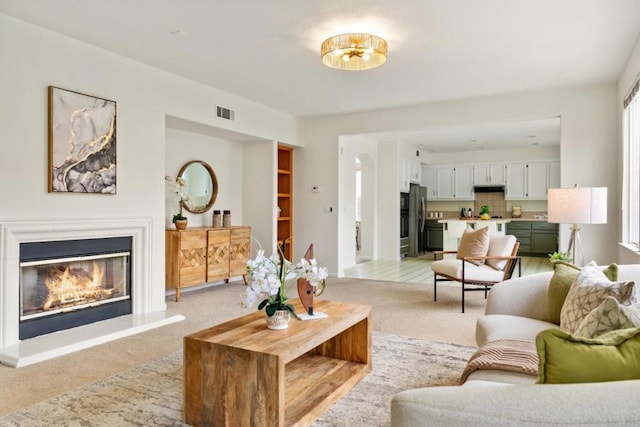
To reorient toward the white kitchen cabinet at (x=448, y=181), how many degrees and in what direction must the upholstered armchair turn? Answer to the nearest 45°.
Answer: approximately 135° to its right

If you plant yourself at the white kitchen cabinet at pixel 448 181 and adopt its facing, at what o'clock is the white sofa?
The white sofa is roughly at 12 o'clock from the white kitchen cabinet.

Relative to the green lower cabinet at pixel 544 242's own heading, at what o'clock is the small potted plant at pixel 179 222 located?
The small potted plant is roughly at 1 o'clock from the green lower cabinet.

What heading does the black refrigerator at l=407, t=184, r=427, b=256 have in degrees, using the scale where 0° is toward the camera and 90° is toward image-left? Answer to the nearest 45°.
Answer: approximately 315°

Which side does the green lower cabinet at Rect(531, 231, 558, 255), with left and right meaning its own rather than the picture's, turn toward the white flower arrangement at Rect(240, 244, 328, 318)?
front

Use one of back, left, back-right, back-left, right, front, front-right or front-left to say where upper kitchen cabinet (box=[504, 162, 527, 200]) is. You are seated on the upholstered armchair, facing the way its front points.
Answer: back-right

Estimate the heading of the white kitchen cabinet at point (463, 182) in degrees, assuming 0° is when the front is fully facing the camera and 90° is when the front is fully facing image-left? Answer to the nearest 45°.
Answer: approximately 0°

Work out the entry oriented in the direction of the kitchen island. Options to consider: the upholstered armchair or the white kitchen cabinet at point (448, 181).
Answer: the white kitchen cabinet

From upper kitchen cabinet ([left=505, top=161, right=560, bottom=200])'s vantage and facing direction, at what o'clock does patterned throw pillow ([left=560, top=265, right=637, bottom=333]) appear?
The patterned throw pillow is roughly at 12 o'clock from the upper kitchen cabinet.

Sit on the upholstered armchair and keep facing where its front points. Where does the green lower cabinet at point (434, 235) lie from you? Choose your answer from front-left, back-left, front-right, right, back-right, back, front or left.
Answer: back-right
